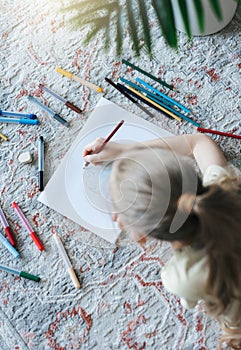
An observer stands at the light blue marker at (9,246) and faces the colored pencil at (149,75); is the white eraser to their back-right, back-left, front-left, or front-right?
front-left

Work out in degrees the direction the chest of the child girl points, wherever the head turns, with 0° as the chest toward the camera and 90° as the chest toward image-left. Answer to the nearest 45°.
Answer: approximately 90°

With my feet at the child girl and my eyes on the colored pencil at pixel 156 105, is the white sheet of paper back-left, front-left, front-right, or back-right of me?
front-left

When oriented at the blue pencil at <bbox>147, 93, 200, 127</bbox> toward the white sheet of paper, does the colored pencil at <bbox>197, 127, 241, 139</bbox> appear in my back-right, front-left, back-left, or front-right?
back-left
